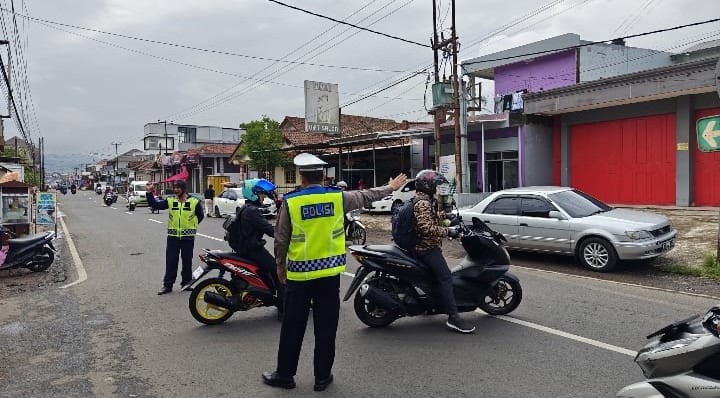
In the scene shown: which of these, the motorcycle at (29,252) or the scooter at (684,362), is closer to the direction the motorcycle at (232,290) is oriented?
the scooter

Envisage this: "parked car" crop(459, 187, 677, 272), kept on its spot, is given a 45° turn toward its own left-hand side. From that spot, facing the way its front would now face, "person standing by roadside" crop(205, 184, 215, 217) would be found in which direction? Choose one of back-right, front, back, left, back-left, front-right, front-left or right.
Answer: back-left

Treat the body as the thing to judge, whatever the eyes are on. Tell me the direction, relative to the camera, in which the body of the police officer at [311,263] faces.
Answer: away from the camera

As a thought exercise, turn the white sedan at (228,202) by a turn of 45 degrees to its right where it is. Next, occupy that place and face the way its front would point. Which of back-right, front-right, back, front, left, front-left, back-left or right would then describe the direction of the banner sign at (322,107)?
back-left

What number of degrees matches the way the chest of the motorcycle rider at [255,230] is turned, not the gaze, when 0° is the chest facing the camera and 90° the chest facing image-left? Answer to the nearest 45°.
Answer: approximately 270°

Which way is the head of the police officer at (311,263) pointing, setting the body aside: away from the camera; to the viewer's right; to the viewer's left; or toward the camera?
away from the camera

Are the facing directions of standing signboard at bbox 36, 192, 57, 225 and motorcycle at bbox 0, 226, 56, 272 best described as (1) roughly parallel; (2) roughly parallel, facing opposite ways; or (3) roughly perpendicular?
roughly perpendicular

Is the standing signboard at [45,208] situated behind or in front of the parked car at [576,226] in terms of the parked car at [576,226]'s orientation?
behind

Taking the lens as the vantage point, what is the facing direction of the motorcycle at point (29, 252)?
facing to the left of the viewer

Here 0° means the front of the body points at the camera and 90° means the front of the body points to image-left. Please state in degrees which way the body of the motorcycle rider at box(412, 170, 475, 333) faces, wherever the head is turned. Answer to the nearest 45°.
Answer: approximately 270°

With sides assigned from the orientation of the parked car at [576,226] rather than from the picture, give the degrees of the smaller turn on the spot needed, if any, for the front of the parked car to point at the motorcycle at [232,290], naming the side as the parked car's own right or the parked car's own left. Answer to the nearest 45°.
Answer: approximately 90° to the parked car's own right

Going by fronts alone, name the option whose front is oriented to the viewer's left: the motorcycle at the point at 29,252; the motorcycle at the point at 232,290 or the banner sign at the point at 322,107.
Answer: the motorcycle at the point at 29,252
